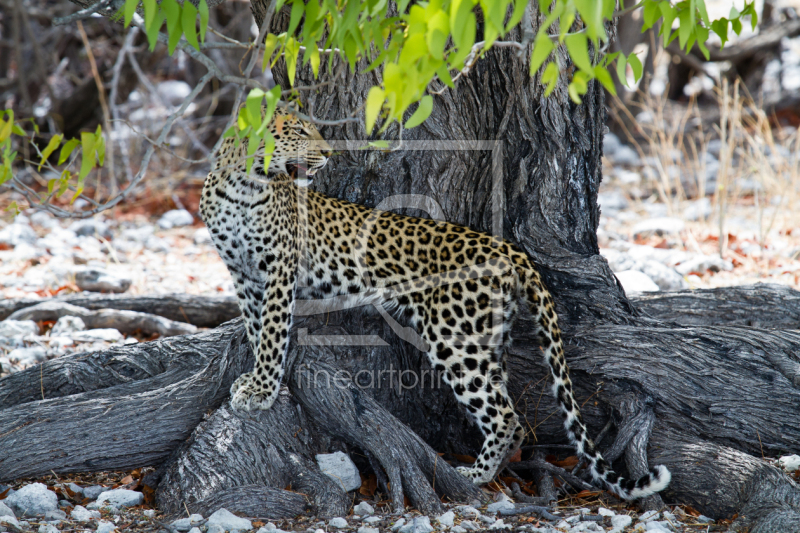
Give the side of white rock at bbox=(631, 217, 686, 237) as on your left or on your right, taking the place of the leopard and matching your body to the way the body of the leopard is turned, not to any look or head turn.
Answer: on your right

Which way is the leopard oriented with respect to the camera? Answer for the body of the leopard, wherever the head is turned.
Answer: to the viewer's left

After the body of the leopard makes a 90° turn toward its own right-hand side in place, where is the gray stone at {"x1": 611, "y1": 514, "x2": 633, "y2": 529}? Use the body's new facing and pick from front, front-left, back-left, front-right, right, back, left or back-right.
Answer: back-right

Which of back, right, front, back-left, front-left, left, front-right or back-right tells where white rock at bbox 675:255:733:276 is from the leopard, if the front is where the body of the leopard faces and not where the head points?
back-right

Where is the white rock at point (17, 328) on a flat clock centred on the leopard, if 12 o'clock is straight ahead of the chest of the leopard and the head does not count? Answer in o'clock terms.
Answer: The white rock is roughly at 1 o'clock from the leopard.

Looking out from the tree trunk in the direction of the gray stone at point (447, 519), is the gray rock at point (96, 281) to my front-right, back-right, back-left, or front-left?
back-right

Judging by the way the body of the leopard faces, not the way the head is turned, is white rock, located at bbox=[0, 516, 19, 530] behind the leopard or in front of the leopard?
in front

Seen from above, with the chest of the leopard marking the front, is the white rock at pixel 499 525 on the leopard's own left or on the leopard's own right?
on the leopard's own left

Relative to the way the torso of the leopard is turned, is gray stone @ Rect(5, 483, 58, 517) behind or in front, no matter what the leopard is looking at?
in front

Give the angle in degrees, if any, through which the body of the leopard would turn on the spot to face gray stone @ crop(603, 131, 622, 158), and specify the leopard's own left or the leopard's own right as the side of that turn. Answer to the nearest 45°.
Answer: approximately 90° to the leopard's own right

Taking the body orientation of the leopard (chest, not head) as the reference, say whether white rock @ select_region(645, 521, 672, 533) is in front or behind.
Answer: behind

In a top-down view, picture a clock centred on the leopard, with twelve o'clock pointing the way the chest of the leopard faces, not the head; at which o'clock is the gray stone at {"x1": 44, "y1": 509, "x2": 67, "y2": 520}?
The gray stone is roughly at 11 o'clock from the leopard.

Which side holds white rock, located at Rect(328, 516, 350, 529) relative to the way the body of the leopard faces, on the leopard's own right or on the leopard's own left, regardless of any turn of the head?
on the leopard's own left
